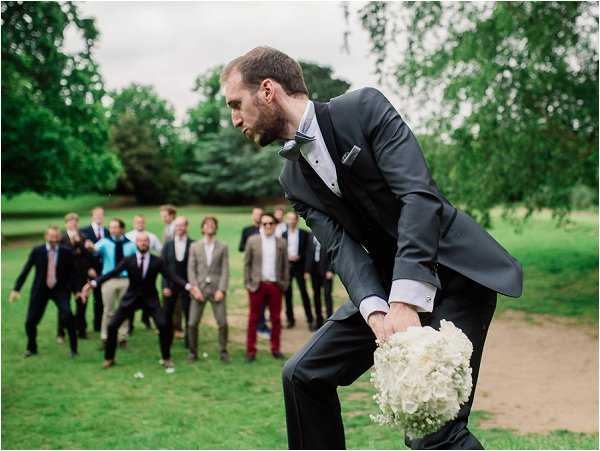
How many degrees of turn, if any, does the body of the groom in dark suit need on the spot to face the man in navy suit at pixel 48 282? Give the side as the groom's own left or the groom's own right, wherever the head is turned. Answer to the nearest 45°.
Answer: approximately 90° to the groom's own right

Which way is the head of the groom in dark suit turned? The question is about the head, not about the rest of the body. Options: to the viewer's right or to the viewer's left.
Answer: to the viewer's left

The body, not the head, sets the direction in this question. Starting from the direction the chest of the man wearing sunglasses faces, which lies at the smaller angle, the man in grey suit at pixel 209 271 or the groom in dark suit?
the groom in dark suit

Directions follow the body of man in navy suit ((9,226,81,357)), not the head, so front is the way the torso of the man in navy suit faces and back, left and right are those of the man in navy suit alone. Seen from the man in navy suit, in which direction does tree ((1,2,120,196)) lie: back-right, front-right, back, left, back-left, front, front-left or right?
back

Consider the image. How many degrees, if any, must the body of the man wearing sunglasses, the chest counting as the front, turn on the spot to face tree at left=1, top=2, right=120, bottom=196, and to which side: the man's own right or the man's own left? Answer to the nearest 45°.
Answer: approximately 135° to the man's own right

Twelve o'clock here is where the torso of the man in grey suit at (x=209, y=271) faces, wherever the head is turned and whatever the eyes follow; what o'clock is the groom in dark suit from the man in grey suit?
The groom in dark suit is roughly at 12 o'clock from the man in grey suit.

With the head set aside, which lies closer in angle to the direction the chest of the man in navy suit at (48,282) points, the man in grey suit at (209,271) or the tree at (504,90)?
the man in grey suit
